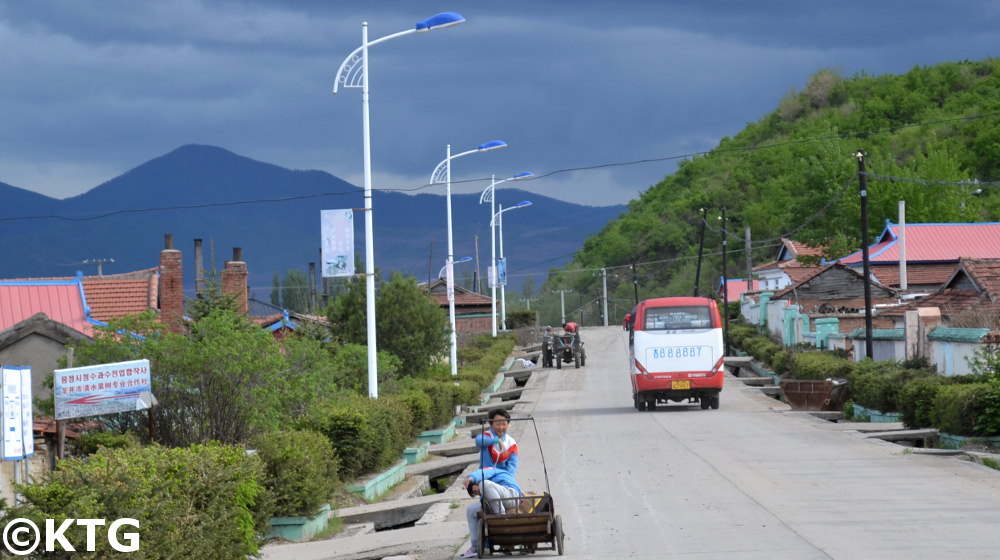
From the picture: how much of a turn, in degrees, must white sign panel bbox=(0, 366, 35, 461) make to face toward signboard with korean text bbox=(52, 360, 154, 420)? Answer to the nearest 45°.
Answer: approximately 135° to its left

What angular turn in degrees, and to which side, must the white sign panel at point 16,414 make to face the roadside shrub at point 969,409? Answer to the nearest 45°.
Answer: approximately 45° to its left

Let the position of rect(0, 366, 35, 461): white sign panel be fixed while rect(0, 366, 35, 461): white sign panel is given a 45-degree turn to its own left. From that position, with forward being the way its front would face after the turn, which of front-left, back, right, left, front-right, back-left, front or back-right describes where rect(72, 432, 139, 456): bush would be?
left

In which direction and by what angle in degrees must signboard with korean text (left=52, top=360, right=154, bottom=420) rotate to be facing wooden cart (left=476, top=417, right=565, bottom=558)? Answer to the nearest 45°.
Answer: approximately 45° to its left

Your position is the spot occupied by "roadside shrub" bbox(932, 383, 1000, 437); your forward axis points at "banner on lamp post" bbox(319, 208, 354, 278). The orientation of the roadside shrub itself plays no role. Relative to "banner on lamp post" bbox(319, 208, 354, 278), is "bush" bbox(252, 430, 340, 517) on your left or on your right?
left

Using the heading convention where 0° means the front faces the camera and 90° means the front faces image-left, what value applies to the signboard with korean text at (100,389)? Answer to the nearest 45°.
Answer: approximately 0°

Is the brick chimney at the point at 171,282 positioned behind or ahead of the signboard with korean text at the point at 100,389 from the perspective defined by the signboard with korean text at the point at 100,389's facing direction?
behind

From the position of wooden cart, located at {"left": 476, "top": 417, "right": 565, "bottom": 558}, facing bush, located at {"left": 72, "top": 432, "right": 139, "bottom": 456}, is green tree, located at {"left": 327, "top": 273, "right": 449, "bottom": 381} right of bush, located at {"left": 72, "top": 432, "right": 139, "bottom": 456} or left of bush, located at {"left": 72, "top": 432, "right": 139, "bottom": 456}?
right

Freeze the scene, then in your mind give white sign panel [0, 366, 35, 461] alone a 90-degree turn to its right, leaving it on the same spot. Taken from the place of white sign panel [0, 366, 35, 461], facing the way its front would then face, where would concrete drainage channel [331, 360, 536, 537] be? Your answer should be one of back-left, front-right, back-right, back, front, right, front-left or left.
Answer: back
